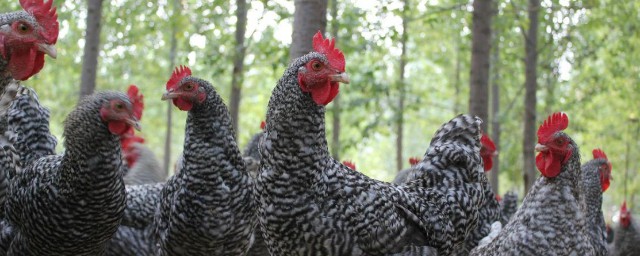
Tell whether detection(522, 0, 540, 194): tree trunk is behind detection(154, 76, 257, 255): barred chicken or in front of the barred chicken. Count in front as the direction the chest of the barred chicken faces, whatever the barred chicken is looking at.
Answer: behind

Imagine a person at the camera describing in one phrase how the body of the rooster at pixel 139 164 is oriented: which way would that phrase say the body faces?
to the viewer's left
